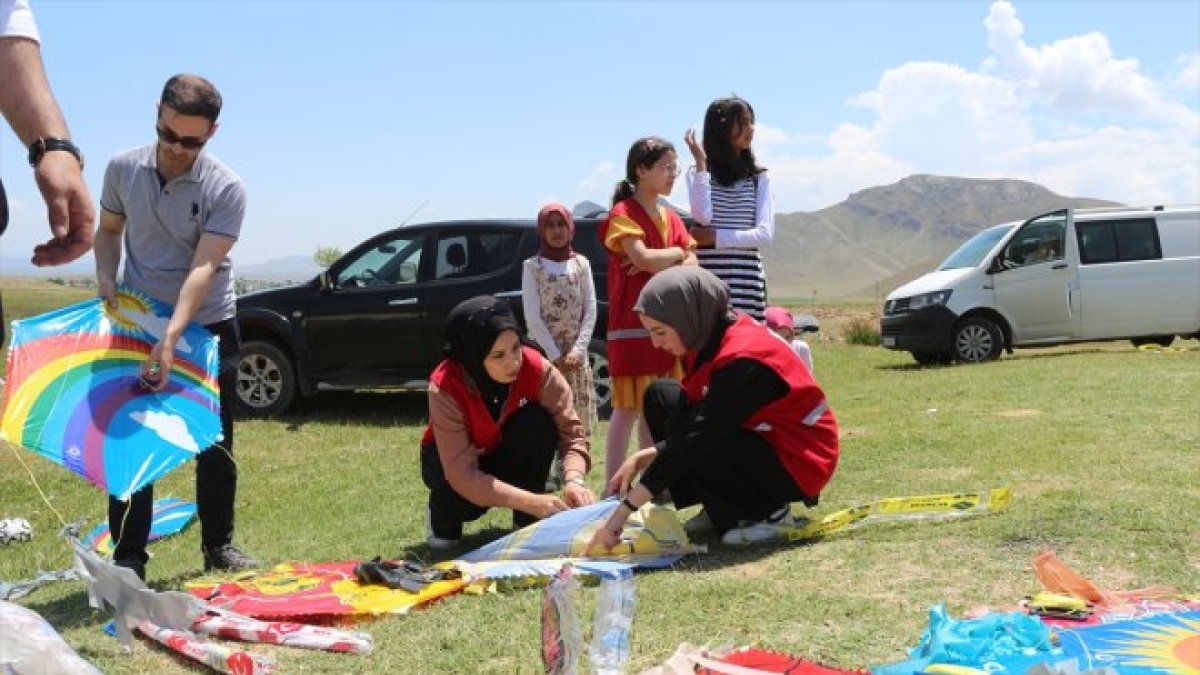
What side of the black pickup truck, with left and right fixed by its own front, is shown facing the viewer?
left

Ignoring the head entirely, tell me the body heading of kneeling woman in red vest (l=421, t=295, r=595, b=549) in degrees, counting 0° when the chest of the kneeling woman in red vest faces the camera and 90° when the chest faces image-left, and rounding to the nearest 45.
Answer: approximately 315°

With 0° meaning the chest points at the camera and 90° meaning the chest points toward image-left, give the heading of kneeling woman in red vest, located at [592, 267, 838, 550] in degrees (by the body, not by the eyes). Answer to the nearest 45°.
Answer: approximately 90°

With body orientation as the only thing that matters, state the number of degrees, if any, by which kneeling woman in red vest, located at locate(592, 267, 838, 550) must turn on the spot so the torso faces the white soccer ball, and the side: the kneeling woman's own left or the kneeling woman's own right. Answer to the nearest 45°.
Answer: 0° — they already face it

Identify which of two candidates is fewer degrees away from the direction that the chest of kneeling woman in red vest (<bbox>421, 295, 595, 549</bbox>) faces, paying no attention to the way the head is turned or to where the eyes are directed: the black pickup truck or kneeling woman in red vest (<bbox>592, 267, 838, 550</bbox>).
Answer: the kneeling woman in red vest

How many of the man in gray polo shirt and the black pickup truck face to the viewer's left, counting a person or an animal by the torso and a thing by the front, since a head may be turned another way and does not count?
1

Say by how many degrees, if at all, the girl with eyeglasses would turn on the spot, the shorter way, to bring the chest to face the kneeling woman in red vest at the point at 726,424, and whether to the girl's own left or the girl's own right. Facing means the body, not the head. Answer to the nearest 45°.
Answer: approximately 45° to the girl's own right

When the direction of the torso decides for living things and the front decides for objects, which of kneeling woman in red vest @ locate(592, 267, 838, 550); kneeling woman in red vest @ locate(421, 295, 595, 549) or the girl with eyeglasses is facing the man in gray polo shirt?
kneeling woman in red vest @ locate(592, 267, 838, 550)
